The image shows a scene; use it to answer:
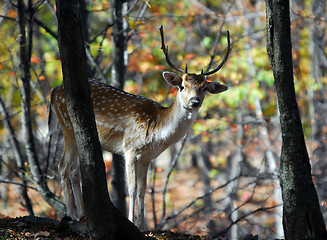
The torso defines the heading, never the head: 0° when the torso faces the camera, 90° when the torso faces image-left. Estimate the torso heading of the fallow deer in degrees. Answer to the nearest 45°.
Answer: approximately 270°

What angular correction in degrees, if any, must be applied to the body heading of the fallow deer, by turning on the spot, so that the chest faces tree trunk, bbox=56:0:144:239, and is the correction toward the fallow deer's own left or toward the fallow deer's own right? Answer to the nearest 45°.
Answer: approximately 90° to the fallow deer's own right

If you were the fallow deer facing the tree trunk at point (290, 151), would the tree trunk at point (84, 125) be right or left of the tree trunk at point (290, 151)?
right
